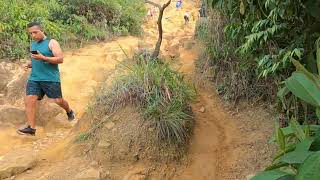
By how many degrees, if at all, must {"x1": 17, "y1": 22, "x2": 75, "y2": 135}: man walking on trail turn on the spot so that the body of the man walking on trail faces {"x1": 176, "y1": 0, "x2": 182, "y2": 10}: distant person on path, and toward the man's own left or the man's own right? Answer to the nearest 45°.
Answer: approximately 180°

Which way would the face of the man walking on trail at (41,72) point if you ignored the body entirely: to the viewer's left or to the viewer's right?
to the viewer's left

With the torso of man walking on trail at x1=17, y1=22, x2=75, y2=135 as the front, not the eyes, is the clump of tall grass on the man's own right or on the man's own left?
on the man's own left

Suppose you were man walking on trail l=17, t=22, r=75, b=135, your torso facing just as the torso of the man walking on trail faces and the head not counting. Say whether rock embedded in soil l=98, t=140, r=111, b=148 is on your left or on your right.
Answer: on your left

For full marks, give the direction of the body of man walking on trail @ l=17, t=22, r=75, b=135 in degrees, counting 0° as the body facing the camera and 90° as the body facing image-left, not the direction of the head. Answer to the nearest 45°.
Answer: approximately 45°
